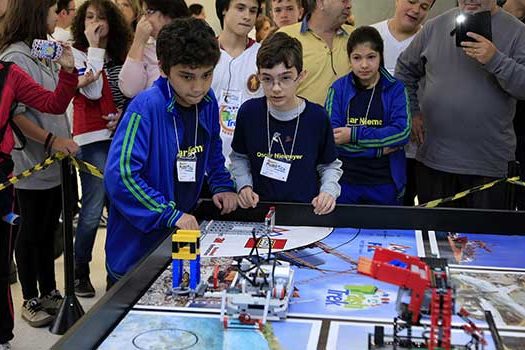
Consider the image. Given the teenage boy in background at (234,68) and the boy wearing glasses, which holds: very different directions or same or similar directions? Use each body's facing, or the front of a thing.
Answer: same or similar directions

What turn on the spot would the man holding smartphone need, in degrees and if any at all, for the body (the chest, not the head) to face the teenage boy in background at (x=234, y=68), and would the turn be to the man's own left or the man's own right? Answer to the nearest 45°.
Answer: approximately 90° to the man's own right

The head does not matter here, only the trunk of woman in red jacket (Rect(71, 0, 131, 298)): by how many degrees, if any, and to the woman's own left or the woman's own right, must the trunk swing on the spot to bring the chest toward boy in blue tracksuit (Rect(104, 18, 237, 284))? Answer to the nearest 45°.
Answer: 0° — they already face them

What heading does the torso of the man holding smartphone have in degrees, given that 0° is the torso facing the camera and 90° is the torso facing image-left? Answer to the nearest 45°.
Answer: approximately 0°

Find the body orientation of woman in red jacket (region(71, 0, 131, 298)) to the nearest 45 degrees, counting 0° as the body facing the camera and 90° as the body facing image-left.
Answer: approximately 0°

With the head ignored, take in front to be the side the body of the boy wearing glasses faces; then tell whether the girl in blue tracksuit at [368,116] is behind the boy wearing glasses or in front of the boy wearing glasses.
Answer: behind

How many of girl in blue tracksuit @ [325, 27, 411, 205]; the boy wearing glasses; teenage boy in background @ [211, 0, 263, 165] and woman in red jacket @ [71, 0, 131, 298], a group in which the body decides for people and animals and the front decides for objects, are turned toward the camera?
4

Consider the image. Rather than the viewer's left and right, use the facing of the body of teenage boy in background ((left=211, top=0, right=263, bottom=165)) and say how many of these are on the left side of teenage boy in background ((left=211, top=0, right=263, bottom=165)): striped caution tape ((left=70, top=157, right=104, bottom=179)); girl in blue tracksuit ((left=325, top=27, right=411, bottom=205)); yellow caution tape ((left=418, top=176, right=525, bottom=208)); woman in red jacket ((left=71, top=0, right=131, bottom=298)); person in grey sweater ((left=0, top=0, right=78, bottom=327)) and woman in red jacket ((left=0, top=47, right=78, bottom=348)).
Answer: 2

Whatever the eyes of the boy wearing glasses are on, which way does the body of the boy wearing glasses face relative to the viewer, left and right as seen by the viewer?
facing the viewer

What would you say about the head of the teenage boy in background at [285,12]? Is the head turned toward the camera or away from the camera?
toward the camera

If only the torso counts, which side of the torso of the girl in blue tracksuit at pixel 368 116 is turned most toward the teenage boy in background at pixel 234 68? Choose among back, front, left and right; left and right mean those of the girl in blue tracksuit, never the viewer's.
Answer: right

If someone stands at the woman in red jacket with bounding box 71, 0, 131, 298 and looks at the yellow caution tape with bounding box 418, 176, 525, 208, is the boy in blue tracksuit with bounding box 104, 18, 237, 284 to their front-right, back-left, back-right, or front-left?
front-right

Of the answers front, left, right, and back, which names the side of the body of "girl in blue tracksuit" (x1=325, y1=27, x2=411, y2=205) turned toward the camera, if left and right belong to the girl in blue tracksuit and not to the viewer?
front

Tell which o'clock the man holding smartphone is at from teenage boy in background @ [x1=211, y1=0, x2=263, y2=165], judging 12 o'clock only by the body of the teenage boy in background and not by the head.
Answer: The man holding smartphone is roughly at 9 o'clock from the teenage boy in background.

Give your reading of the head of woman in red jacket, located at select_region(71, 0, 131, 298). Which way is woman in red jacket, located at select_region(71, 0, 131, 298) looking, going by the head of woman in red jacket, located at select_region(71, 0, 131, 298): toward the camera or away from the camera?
toward the camera

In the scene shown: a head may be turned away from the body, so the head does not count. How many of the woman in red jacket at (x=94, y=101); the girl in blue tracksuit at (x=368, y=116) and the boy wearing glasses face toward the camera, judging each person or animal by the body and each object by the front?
3

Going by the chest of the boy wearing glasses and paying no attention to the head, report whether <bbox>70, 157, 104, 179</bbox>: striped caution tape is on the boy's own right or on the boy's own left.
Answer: on the boy's own right

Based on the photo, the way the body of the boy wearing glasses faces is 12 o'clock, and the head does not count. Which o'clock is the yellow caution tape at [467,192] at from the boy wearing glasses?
The yellow caution tape is roughly at 8 o'clock from the boy wearing glasses.

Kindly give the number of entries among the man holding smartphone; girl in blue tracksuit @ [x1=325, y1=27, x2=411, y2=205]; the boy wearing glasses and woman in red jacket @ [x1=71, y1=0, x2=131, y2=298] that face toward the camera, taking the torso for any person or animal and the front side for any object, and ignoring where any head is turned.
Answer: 4
